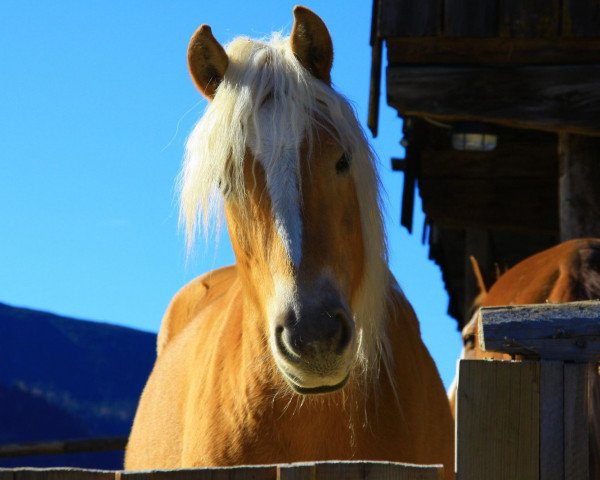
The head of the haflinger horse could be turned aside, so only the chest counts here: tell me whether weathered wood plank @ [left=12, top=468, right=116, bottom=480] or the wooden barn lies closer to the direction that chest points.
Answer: the weathered wood plank

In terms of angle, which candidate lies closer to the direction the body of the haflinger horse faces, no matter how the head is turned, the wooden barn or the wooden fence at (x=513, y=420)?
the wooden fence

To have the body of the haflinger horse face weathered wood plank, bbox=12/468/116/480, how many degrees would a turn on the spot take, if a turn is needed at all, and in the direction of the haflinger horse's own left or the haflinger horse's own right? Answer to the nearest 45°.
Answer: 0° — it already faces it

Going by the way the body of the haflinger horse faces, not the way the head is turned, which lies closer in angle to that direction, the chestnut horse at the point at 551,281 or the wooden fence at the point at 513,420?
the wooden fence

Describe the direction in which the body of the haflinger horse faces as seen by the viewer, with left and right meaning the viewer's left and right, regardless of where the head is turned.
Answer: facing the viewer

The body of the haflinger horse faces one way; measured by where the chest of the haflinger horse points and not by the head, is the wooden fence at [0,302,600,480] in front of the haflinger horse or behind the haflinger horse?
in front

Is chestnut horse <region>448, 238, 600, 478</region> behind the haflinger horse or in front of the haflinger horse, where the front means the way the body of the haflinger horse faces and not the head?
behind
